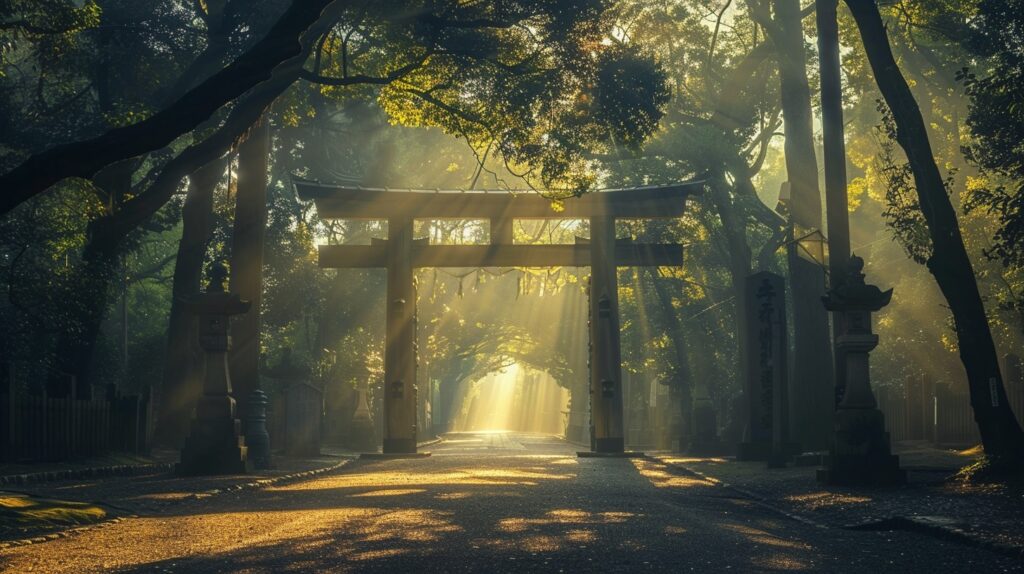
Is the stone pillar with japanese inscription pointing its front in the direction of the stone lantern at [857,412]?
yes

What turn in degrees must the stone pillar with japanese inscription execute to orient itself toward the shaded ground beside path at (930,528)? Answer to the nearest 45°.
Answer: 0° — it already faces it

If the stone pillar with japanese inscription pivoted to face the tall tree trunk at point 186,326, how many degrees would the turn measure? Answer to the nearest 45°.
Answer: approximately 90° to its right

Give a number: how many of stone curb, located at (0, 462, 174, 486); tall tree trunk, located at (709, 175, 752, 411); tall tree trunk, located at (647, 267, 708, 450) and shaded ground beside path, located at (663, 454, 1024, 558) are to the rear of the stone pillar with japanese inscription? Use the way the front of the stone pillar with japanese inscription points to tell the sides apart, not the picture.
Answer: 2

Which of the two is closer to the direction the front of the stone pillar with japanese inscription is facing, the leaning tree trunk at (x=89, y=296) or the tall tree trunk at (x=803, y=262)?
the leaning tree trunk

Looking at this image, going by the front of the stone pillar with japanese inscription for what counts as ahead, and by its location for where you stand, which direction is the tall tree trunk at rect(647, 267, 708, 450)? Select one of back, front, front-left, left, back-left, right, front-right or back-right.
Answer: back

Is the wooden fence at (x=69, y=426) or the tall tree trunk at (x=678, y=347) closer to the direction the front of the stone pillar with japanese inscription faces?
the wooden fence

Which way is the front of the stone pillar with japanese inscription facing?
toward the camera

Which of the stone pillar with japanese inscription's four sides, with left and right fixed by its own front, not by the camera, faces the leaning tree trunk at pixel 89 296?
right

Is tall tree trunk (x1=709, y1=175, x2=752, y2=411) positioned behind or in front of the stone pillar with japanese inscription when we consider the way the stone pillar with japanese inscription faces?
behind

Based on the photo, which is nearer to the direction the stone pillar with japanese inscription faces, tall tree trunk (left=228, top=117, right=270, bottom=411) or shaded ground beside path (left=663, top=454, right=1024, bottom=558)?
the shaded ground beside path

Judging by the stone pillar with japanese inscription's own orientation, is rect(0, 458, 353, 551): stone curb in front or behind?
in front

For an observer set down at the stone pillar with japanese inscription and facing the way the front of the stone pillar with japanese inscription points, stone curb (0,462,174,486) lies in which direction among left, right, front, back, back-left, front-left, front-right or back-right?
front-right

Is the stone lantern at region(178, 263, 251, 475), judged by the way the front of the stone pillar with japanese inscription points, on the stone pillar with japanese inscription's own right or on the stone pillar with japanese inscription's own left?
on the stone pillar with japanese inscription's own right
